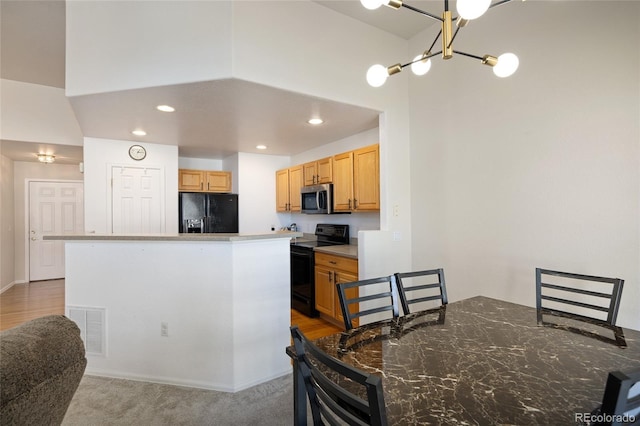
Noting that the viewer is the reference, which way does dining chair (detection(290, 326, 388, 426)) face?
facing away from the viewer and to the right of the viewer

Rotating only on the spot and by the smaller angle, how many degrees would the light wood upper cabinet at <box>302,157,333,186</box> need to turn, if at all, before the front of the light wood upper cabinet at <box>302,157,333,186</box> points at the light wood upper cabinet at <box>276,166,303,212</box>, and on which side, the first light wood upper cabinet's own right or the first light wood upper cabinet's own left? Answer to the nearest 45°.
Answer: approximately 90° to the first light wood upper cabinet's own right

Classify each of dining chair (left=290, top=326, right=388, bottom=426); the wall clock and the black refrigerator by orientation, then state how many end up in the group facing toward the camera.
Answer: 2

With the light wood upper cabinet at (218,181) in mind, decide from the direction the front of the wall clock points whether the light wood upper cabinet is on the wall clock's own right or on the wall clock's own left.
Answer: on the wall clock's own left

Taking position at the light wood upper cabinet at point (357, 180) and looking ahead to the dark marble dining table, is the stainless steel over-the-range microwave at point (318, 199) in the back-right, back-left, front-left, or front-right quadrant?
back-right

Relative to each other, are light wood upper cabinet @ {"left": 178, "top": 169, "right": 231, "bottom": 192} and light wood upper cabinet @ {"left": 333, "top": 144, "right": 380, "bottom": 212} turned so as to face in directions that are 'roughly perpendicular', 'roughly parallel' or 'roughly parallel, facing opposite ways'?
roughly perpendicular

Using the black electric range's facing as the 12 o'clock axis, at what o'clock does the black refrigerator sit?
The black refrigerator is roughly at 2 o'clock from the black electric range.

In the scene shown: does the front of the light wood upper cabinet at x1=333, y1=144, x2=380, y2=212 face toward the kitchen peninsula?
yes

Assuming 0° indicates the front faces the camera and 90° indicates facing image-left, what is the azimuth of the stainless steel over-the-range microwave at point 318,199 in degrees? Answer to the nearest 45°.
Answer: approximately 45°

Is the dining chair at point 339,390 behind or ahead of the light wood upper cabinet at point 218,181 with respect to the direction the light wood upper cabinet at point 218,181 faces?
ahead

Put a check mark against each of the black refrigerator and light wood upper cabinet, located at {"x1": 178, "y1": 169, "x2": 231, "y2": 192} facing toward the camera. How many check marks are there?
2

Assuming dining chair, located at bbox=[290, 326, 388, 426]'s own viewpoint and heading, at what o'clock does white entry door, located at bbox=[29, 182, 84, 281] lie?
The white entry door is roughly at 9 o'clock from the dining chair.

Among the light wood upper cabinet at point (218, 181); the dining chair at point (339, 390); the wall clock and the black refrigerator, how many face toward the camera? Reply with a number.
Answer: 3

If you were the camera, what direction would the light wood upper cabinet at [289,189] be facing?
facing the viewer and to the left of the viewer

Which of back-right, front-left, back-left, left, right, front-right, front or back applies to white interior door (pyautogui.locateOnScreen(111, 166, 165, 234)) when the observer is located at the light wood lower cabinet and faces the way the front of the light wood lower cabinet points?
front-right

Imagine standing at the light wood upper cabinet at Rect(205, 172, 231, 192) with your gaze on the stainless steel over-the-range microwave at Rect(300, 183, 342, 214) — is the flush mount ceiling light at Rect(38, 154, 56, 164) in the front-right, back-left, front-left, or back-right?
back-right
